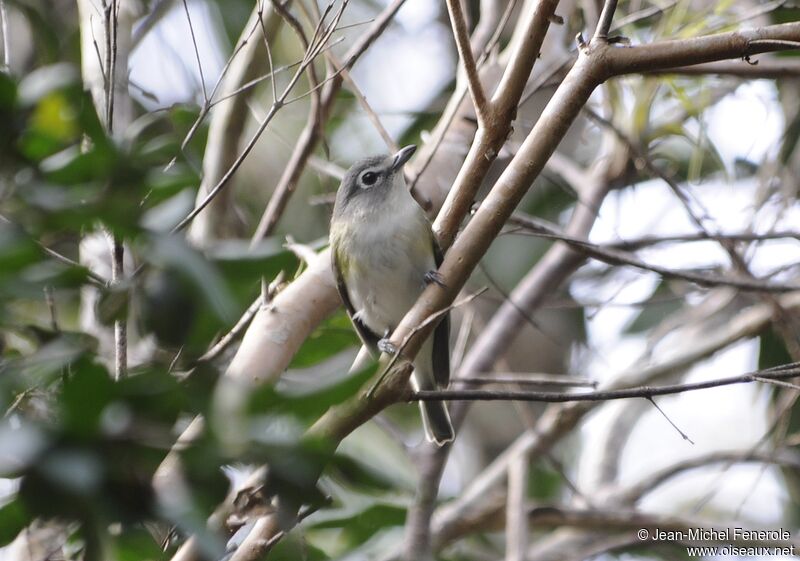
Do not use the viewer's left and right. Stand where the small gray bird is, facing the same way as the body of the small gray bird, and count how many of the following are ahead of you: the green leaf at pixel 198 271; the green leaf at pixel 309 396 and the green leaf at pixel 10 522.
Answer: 3

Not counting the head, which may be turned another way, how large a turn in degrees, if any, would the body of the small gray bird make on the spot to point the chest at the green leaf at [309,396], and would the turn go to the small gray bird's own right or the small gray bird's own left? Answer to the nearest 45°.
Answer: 0° — it already faces it

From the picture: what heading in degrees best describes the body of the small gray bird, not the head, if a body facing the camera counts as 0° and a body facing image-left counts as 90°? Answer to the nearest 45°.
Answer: approximately 0°

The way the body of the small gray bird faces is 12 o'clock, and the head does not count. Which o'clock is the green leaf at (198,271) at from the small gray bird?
The green leaf is roughly at 12 o'clock from the small gray bird.

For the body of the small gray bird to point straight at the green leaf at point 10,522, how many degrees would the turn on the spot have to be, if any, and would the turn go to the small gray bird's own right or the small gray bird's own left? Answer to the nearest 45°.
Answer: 0° — it already faces it
